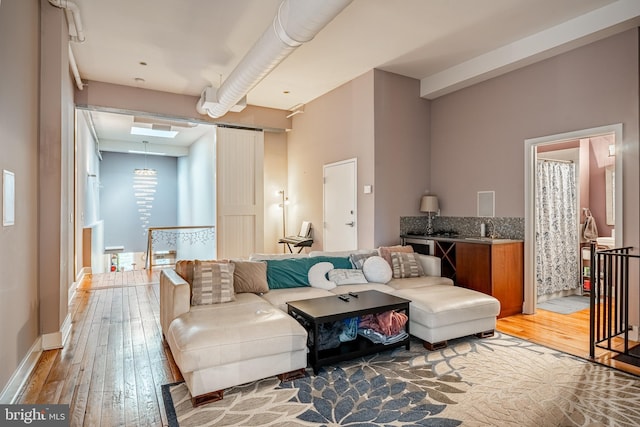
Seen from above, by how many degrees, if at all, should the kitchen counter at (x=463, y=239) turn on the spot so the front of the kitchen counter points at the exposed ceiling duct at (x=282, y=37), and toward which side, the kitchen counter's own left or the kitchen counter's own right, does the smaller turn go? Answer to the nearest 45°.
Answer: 0° — it already faces it

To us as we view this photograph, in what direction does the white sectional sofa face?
facing the viewer and to the right of the viewer

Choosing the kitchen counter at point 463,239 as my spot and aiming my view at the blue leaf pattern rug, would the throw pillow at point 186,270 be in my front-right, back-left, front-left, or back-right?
front-right

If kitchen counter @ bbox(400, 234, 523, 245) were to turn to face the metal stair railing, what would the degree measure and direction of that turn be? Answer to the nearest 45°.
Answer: approximately 90° to its left

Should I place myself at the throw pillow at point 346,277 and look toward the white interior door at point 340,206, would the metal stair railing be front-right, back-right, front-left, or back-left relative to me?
back-right

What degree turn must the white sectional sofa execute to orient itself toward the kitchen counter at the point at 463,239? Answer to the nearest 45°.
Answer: approximately 90° to its left

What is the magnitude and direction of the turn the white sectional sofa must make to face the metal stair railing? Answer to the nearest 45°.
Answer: approximately 45° to its left

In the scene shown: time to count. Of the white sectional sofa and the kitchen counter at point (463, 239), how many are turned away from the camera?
0

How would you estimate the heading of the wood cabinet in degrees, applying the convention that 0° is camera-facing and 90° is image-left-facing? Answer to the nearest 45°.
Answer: approximately 45°

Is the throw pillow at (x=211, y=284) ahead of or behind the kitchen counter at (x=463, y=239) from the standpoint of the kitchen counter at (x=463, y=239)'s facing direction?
ahead

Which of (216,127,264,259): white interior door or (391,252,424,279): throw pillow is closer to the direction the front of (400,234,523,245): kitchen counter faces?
the throw pillow
